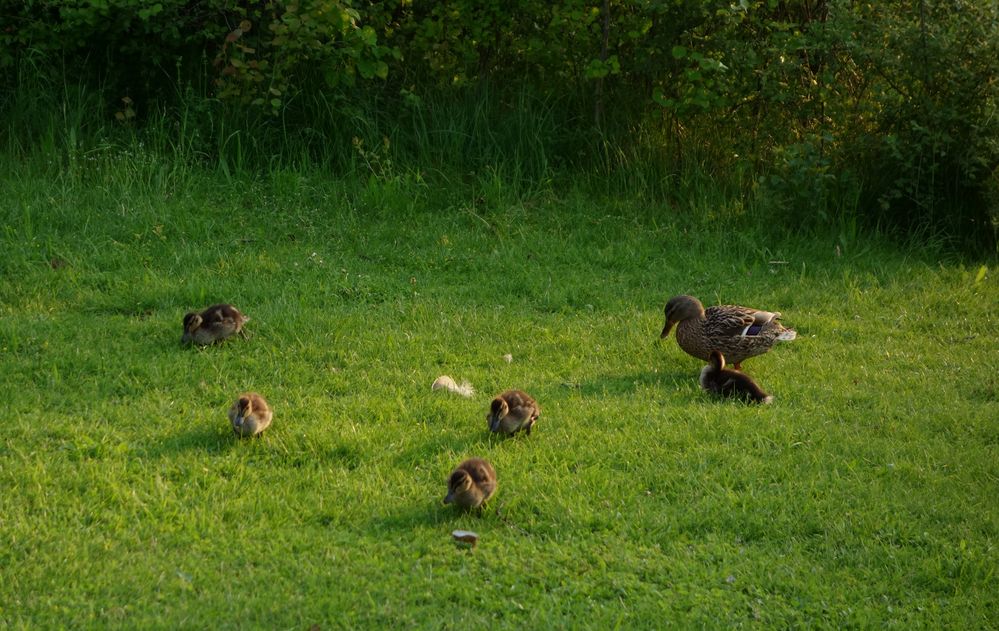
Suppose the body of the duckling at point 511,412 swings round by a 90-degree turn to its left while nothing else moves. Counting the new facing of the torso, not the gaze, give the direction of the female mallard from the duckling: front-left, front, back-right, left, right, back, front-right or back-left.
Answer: left

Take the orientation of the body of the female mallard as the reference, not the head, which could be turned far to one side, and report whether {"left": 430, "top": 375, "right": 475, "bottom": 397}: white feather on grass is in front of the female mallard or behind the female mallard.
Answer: in front

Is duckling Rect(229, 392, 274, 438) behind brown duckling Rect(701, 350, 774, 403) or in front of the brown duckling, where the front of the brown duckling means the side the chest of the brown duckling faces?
in front

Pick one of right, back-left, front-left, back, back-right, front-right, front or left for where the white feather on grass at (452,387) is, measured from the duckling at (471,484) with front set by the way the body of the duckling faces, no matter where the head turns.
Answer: back-right

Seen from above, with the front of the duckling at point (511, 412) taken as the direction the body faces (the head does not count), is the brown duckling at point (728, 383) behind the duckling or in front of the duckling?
behind

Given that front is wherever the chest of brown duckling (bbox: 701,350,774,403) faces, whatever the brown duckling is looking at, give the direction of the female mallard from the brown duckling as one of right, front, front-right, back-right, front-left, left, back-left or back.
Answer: right

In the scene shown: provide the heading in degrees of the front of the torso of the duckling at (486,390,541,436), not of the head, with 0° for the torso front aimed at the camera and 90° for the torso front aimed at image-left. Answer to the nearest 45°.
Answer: approximately 45°

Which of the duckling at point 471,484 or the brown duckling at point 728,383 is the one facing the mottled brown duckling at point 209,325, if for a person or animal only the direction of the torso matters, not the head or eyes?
the brown duckling

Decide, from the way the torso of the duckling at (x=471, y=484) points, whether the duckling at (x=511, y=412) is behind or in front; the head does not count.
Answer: behind

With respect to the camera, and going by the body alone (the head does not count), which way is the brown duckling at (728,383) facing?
to the viewer's left

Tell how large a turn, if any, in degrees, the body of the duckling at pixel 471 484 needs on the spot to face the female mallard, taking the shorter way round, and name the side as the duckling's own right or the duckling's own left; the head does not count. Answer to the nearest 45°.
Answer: approximately 180°

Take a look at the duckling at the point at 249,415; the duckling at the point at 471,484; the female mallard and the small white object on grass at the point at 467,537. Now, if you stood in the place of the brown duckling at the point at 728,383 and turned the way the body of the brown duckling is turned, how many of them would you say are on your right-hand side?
1

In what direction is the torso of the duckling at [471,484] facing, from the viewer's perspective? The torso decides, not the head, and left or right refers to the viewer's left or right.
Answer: facing the viewer and to the left of the viewer

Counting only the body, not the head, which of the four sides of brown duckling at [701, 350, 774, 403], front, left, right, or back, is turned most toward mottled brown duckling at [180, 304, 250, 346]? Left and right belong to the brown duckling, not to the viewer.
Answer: front

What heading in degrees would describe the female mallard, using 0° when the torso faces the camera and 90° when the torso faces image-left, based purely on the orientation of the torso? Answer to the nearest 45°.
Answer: approximately 90°
